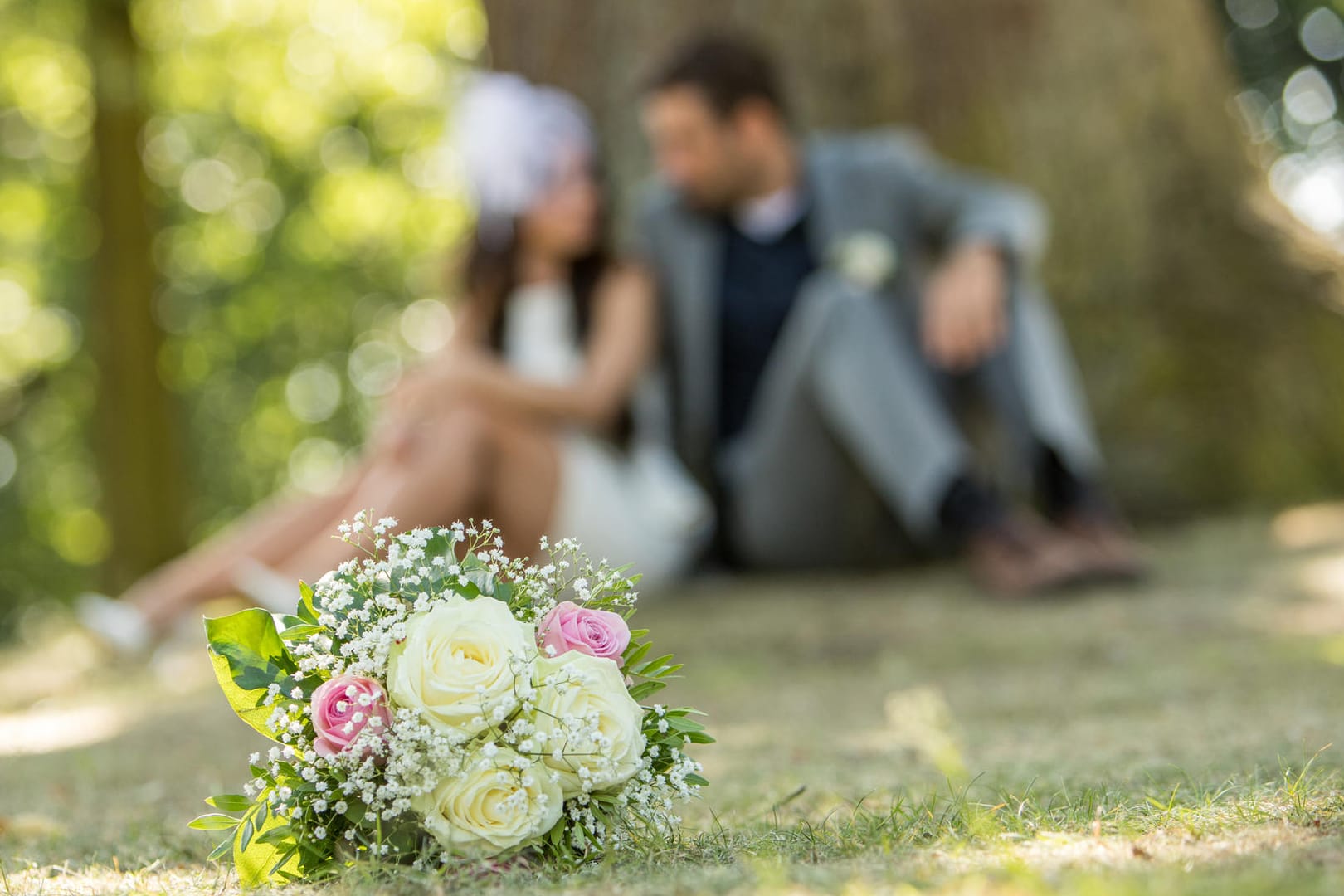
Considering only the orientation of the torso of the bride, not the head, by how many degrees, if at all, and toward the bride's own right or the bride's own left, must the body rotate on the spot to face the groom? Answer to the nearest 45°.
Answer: approximately 135° to the bride's own left

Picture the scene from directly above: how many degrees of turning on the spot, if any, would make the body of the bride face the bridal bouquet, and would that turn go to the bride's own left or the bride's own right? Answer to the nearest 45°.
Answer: approximately 45° to the bride's own left

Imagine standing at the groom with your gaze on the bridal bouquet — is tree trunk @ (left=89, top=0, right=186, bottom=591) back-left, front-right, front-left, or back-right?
back-right

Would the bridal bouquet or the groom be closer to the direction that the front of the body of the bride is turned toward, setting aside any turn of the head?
the bridal bouquet

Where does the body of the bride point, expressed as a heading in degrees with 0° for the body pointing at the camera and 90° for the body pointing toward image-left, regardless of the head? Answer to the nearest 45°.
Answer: approximately 45°
